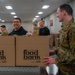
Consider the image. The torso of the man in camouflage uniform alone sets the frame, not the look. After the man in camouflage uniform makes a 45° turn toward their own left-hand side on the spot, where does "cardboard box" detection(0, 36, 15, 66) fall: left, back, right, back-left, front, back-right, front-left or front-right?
front-right

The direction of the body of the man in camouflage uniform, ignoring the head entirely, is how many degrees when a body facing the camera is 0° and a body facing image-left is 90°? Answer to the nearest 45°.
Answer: approximately 90°

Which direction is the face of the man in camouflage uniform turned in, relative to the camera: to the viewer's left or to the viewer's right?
to the viewer's left
